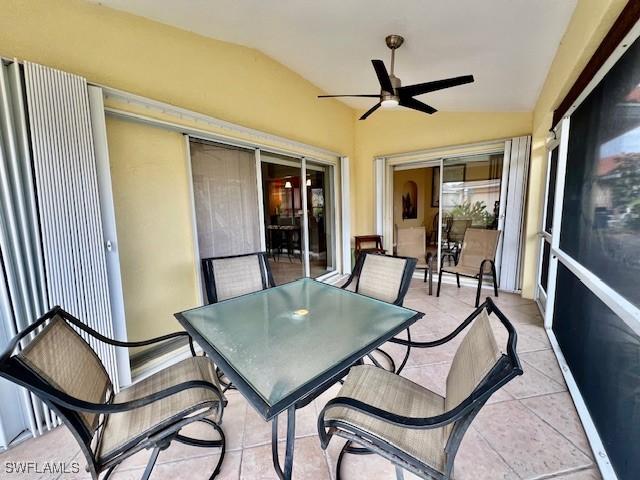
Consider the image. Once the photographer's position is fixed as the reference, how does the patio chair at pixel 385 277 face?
facing the viewer and to the left of the viewer

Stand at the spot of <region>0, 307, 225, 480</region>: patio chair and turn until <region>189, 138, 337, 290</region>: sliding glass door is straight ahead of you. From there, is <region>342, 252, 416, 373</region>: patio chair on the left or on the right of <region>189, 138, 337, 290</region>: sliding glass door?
right

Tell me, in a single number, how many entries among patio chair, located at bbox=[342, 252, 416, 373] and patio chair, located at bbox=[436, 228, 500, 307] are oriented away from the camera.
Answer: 0

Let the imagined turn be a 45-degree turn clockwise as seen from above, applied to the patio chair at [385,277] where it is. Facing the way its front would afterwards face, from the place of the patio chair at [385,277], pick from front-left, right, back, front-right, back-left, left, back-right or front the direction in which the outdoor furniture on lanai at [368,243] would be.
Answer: right

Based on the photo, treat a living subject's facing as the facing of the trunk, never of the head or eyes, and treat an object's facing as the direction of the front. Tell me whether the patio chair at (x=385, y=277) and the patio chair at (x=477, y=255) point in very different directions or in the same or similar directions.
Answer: same or similar directions

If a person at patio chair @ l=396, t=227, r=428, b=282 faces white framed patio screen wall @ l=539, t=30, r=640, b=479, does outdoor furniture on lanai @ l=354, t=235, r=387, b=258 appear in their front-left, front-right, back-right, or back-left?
back-right

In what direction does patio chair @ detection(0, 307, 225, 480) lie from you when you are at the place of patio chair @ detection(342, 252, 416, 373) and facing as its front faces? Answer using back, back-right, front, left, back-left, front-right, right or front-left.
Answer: front

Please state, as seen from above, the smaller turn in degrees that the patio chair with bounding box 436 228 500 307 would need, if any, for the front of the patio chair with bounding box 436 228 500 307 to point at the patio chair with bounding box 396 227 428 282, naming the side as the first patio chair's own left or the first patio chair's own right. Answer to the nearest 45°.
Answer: approximately 45° to the first patio chair's own right

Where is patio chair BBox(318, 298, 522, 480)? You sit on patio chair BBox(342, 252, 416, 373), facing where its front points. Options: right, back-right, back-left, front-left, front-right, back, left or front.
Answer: front-left

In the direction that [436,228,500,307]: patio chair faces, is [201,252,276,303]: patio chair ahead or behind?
ahead

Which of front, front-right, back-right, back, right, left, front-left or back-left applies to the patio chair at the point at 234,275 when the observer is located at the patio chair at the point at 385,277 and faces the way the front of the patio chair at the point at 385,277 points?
front-right

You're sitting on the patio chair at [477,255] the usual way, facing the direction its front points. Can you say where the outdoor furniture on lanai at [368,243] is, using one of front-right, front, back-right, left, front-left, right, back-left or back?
front-right

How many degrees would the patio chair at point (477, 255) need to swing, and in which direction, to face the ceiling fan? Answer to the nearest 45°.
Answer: approximately 45° to its left

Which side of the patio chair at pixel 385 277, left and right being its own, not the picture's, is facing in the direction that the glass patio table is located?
front

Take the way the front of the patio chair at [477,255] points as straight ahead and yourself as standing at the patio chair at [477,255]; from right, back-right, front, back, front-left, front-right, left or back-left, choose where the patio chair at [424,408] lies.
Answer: front-left

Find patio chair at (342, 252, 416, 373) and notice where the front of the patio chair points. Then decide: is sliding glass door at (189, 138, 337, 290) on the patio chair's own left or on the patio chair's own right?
on the patio chair's own right
